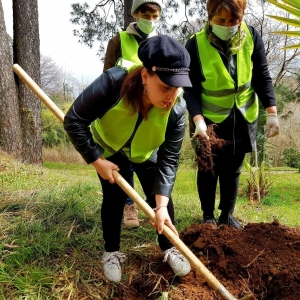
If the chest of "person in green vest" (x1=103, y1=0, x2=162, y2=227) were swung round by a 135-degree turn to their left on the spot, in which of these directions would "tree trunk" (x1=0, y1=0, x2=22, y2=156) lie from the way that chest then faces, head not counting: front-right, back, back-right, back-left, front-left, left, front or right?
left

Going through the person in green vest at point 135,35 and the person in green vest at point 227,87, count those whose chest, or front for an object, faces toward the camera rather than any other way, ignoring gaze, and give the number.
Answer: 2

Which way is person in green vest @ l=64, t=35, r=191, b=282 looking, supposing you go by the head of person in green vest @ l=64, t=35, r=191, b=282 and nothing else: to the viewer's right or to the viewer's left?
to the viewer's right

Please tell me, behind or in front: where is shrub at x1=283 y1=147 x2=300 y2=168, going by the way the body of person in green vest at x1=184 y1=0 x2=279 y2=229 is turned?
behind

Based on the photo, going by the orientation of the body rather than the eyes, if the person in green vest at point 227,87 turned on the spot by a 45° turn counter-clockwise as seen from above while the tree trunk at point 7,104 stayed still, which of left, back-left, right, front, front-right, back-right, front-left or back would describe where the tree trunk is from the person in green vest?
back

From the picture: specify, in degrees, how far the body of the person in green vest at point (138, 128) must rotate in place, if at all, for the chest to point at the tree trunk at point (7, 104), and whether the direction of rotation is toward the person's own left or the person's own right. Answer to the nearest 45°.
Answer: approximately 180°

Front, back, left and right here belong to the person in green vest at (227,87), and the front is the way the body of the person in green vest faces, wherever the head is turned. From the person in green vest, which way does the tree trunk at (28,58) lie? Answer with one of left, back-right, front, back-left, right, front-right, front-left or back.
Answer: back-right

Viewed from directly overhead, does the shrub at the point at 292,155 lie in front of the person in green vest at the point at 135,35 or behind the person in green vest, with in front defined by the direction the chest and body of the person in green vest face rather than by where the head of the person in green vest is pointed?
behind

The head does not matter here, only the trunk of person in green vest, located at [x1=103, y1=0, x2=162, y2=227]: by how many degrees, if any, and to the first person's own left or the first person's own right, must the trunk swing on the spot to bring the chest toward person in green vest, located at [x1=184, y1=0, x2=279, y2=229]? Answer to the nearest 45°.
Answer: approximately 45° to the first person's own left

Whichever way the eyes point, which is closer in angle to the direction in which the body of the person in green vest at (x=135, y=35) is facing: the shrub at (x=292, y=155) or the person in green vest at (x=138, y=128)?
the person in green vest

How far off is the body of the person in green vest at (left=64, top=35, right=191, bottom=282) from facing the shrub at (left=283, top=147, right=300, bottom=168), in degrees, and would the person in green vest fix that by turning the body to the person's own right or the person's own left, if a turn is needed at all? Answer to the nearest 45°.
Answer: approximately 90° to the person's own left

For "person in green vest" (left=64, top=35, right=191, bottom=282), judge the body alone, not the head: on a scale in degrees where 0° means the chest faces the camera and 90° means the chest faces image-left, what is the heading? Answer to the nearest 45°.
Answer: approximately 315°

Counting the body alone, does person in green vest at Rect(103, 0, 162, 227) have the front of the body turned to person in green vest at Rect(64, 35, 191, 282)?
yes
